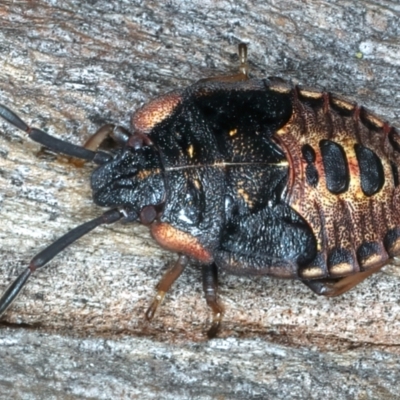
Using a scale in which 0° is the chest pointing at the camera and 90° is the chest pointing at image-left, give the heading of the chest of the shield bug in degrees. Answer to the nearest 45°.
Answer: approximately 90°
